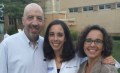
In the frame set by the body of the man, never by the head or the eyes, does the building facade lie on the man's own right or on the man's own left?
on the man's own left

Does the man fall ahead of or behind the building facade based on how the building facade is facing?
ahead

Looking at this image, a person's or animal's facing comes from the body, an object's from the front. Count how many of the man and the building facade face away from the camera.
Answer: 0

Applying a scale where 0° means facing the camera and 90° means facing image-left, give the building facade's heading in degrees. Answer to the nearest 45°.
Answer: approximately 45°

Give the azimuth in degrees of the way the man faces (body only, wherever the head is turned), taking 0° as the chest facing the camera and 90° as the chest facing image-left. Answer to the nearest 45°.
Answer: approximately 315°
